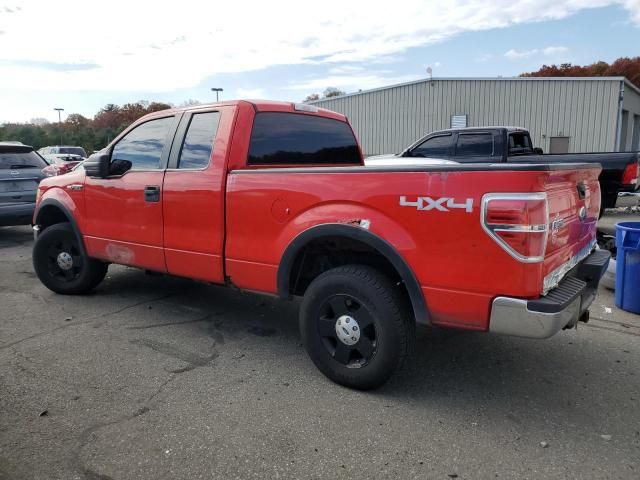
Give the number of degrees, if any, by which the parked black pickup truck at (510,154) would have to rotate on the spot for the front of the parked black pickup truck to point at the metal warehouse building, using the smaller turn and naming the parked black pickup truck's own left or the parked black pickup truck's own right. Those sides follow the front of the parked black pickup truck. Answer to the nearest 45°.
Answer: approximately 45° to the parked black pickup truck's own right

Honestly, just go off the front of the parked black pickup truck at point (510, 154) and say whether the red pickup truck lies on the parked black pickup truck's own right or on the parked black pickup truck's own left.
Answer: on the parked black pickup truck's own left

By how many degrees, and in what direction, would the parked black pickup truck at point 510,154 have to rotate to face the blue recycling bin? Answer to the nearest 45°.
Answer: approximately 135° to its left

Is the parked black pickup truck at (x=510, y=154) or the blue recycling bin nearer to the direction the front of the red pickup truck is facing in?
the parked black pickup truck

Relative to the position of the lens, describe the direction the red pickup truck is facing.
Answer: facing away from the viewer and to the left of the viewer

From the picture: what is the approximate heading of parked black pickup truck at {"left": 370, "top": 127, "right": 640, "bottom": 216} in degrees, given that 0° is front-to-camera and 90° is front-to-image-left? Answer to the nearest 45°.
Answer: approximately 135°

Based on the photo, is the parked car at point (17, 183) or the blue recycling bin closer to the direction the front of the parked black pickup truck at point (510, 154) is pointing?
the parked car

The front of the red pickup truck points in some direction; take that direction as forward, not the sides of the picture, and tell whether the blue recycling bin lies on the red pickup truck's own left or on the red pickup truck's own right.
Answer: on the red pickup truck's own right
